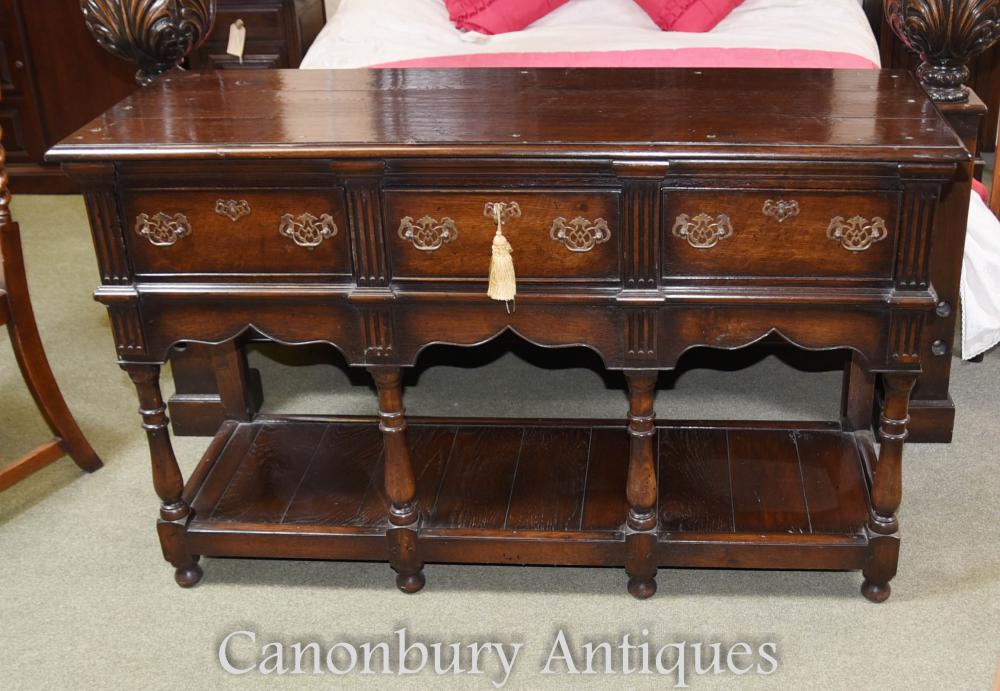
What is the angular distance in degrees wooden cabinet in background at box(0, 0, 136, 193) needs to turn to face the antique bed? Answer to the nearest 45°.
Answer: approximately 45° to its left

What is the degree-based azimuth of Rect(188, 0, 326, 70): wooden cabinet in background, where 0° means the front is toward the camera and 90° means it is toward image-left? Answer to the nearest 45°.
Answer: approximately 0°

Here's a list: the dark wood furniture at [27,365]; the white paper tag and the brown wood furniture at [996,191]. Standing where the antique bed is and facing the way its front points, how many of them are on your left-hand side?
1

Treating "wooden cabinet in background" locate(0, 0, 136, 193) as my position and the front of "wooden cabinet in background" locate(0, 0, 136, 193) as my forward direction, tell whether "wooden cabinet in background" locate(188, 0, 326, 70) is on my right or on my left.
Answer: on my left

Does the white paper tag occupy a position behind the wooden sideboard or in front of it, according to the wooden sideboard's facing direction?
behind

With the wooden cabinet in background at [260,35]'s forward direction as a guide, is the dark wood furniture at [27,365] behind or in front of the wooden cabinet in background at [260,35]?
in front

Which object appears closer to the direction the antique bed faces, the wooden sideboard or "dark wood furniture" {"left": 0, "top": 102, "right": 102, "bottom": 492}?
the wooden sideboard

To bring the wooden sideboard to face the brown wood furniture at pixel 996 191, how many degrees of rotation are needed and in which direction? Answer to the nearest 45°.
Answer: approximately 135° to its left

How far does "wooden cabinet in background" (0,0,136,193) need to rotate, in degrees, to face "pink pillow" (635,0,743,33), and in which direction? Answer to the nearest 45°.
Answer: approximately 45° to its left

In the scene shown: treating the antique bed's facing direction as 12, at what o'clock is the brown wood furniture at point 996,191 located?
The brown wood furniture is roughly at 9 o'clock from the antique bed.

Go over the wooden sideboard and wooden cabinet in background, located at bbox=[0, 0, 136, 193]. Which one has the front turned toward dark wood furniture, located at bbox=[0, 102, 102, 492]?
the wooden cabinet in background

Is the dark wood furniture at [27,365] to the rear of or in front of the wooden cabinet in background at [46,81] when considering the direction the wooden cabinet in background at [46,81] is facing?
in front
